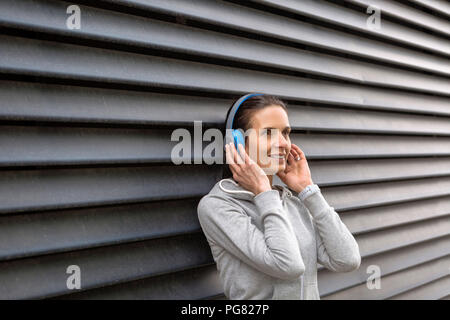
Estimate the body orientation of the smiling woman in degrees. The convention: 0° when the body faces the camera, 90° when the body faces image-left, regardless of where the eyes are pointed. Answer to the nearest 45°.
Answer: approximately 315°
